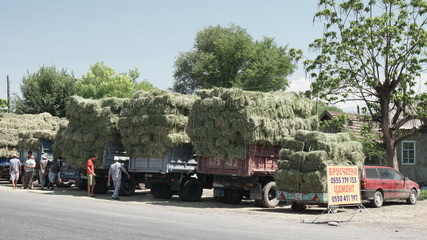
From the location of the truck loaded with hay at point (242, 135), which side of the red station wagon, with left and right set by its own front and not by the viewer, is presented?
back

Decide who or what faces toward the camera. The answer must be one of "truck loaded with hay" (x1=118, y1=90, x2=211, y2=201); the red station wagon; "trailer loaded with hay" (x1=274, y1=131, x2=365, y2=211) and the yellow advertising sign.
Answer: the yellow advertising sign

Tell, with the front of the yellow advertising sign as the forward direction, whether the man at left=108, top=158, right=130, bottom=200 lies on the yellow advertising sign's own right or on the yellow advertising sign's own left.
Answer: on the yellow advertising sign's own right

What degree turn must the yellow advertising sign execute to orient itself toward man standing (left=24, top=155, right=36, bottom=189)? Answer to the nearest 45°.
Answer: approximately 135° to its right

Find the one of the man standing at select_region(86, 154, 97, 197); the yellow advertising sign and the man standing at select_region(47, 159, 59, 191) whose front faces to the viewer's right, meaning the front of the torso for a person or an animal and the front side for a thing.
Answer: the man standing at select_region(86, 154, 97, 197)
